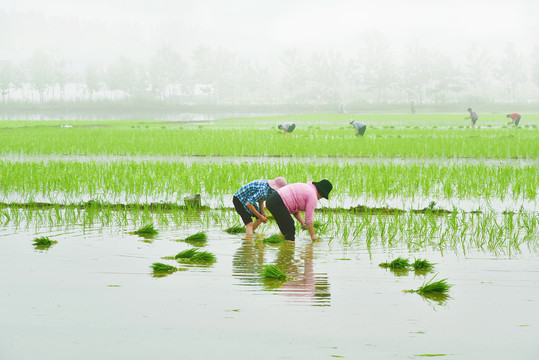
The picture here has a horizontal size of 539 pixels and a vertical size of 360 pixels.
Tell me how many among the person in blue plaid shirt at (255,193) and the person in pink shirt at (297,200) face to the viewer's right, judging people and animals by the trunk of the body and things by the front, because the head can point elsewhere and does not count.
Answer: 2

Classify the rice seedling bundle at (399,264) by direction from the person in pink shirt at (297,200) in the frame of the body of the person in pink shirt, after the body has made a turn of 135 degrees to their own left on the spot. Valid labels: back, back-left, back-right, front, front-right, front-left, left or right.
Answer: back

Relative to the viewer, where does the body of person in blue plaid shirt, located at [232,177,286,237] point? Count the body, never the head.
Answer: to the viewer's right

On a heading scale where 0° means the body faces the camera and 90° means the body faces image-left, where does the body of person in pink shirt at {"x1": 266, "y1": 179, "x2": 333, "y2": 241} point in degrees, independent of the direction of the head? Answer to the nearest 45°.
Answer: approximately 270°

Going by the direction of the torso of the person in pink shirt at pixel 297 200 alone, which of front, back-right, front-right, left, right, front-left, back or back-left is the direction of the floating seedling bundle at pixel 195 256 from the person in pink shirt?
back-right

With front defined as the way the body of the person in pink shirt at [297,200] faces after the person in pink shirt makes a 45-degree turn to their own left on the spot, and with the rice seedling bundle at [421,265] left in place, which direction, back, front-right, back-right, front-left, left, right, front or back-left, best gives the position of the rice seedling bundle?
right

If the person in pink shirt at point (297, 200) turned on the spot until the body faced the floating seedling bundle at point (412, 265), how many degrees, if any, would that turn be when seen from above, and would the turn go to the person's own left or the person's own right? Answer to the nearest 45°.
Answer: approximately 45° to the person's own right

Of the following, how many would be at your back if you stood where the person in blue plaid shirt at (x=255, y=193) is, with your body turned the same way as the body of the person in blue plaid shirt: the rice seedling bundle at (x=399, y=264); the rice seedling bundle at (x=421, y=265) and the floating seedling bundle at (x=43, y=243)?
1

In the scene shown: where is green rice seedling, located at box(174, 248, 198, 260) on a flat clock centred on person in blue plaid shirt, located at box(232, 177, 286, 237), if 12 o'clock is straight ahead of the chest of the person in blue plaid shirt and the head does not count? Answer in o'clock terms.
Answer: The green rice seedling is roughly at 4 o'clock from the person in blue plaid shirt.

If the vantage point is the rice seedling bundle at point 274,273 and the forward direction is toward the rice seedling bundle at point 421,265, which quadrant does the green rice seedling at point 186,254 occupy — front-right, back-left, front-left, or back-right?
back-left

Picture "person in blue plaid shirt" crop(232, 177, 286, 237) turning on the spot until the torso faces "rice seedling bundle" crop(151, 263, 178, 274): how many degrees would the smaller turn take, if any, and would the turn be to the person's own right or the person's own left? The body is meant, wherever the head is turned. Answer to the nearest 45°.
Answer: approximately 135° to the person's own right
